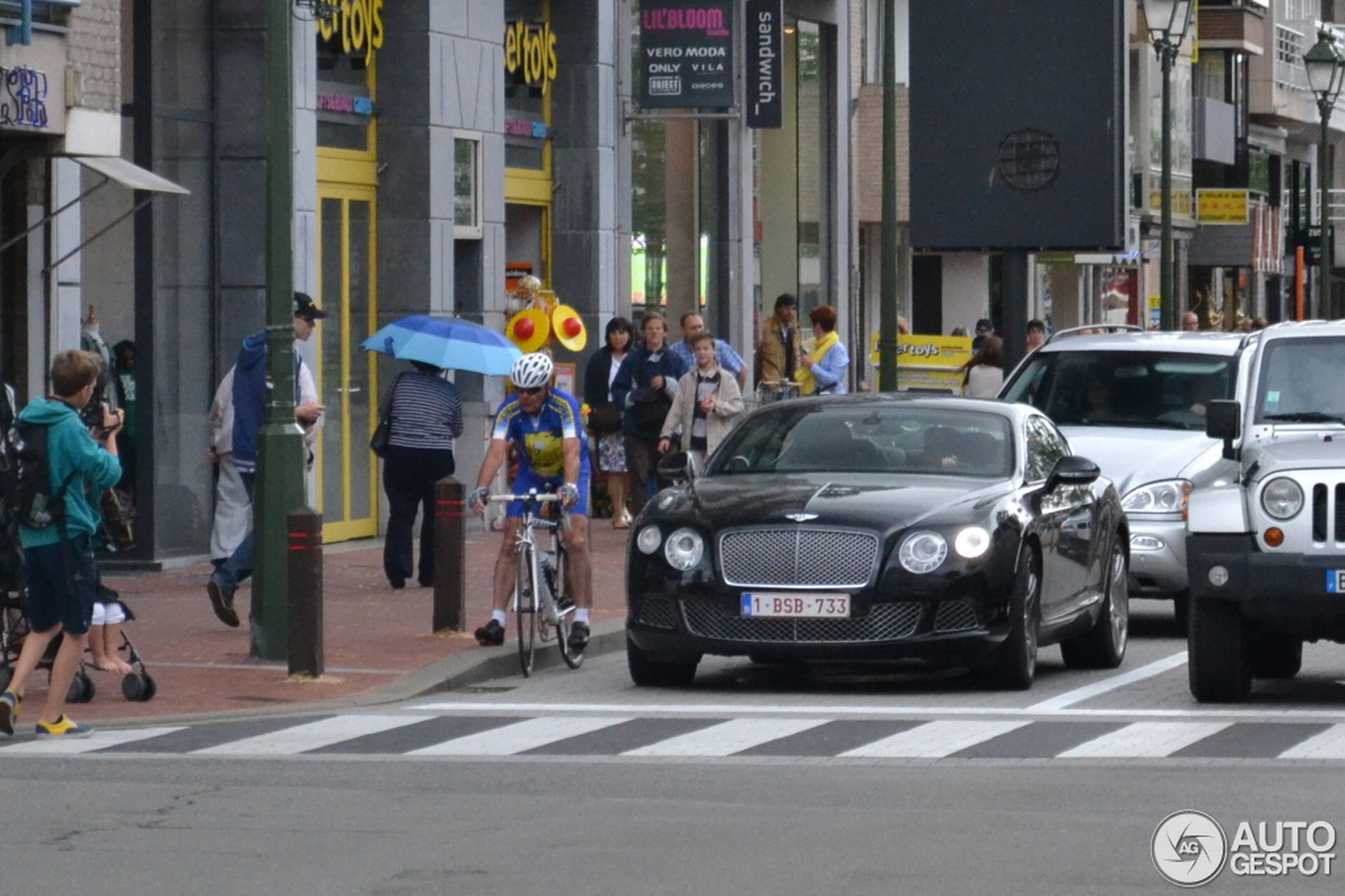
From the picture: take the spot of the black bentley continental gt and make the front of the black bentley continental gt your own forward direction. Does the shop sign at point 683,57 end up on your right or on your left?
on your right

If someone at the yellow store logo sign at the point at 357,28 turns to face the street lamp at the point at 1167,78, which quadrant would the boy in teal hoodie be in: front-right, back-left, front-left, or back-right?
back-right

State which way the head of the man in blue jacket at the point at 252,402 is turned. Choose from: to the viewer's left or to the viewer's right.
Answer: to the viewer's right

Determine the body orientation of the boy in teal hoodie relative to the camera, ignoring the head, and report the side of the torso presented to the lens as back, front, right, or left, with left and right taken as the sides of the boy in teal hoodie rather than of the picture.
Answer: right

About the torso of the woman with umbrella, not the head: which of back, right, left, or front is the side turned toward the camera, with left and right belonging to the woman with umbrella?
back

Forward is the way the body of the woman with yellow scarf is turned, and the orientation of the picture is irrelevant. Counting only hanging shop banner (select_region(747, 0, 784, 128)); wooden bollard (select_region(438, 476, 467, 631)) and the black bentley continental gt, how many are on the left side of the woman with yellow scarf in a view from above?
2

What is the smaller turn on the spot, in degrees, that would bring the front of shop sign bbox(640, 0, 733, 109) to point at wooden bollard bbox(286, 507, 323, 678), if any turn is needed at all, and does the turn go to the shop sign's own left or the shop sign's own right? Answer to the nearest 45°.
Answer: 0° — it already faces it

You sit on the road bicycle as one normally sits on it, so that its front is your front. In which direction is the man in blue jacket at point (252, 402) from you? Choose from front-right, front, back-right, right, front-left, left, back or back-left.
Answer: back-right
